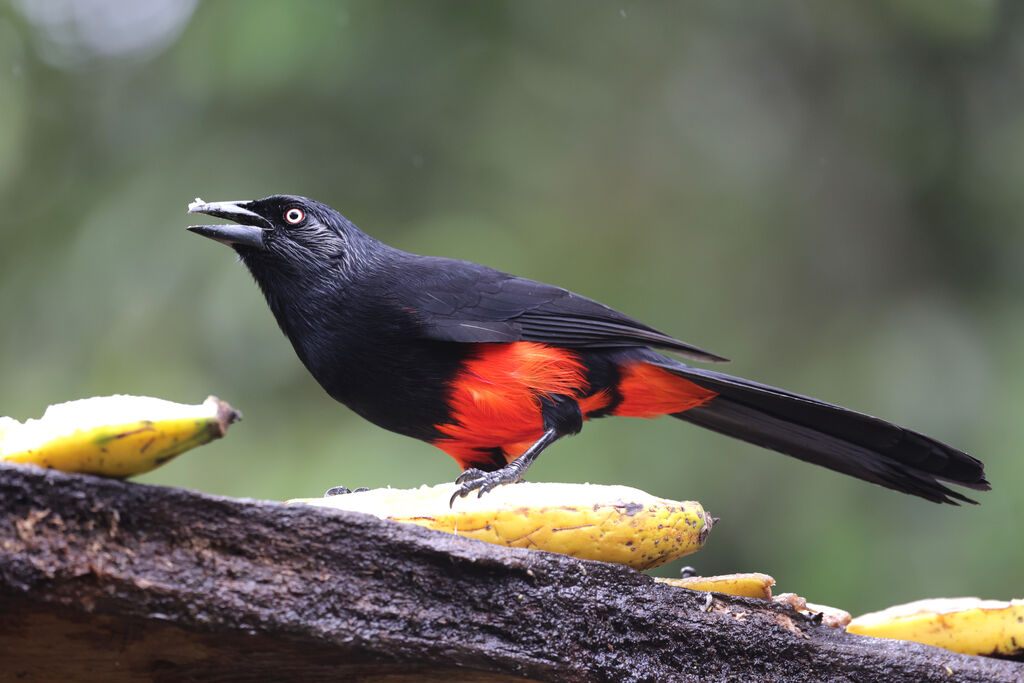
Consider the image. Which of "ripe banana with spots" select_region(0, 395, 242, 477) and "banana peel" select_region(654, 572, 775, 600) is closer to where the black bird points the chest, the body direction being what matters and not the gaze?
the ripe banana with spots

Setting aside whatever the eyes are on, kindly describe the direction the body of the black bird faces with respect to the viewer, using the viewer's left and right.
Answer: facing to the left of the viewer

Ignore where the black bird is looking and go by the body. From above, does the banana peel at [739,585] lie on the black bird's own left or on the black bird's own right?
on the black bird's own left
